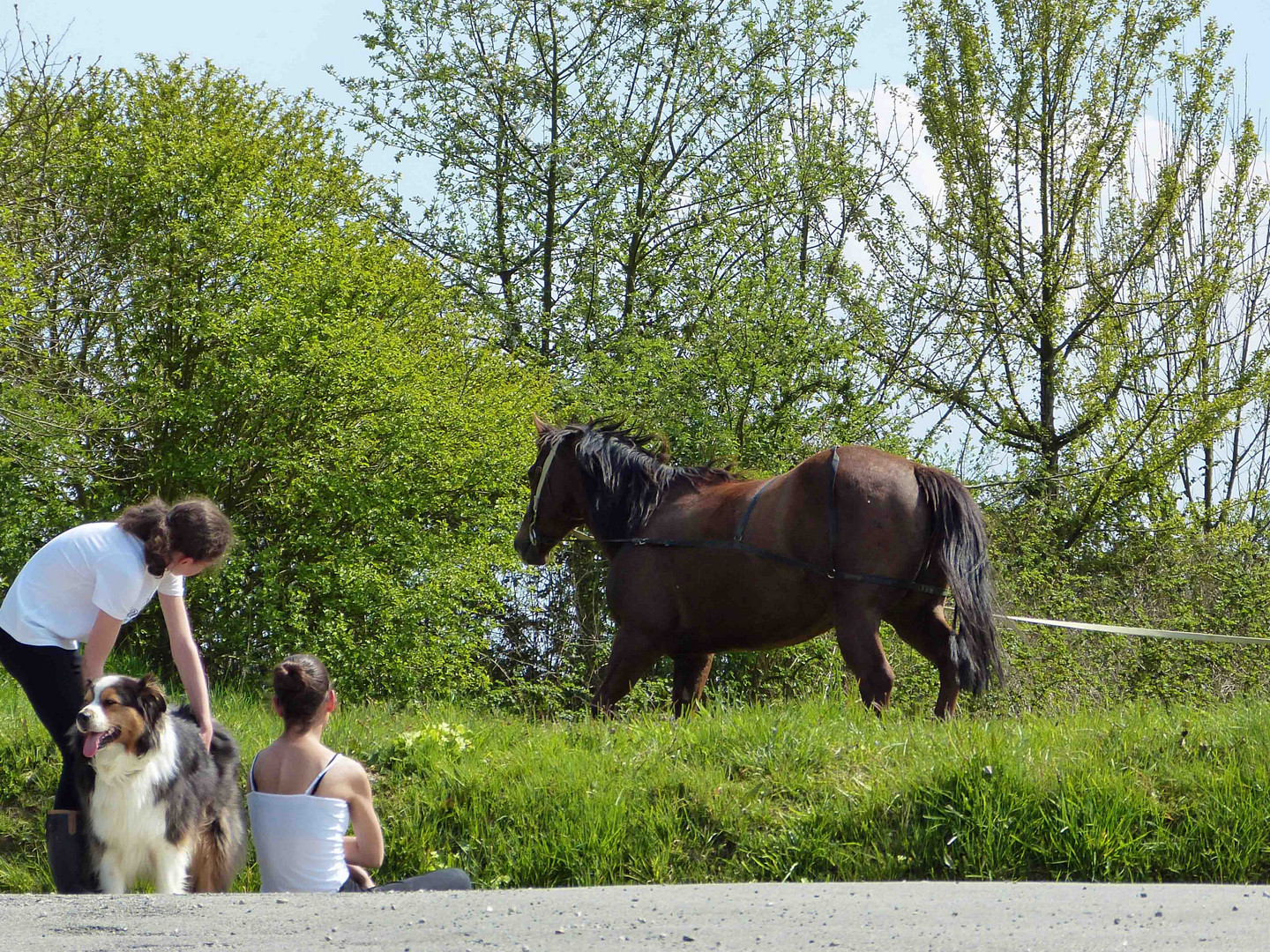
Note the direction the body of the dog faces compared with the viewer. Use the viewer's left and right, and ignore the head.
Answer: facing the viewer and to the left of the viewer

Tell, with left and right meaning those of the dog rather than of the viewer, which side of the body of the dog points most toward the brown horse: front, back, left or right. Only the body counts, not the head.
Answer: back

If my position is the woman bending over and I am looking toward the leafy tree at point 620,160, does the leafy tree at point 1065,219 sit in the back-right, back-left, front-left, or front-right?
front-right

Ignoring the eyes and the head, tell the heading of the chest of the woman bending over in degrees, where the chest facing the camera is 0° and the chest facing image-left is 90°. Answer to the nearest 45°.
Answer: approximately 270°

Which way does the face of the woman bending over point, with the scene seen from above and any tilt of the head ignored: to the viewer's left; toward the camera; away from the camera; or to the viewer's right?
to the viewer's right

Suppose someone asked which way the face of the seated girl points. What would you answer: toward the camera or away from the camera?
away from the camera

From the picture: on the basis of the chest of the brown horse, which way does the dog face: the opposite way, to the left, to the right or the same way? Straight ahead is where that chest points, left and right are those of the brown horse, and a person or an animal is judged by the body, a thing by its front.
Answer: to the left

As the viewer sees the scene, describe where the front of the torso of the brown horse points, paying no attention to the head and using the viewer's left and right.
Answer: facing to the left of the viewer

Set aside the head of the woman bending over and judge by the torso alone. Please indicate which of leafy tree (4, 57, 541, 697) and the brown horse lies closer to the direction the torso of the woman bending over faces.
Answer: the brown horse

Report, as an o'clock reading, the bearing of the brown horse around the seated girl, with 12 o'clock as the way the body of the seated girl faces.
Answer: The brown horse is roughly at 12 o'clock from the seated girl.

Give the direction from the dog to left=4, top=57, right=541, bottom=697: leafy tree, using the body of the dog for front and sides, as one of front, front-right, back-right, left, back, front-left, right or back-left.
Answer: back-right

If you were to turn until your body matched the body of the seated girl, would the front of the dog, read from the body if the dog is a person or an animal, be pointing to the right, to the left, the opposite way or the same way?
the opposite way
